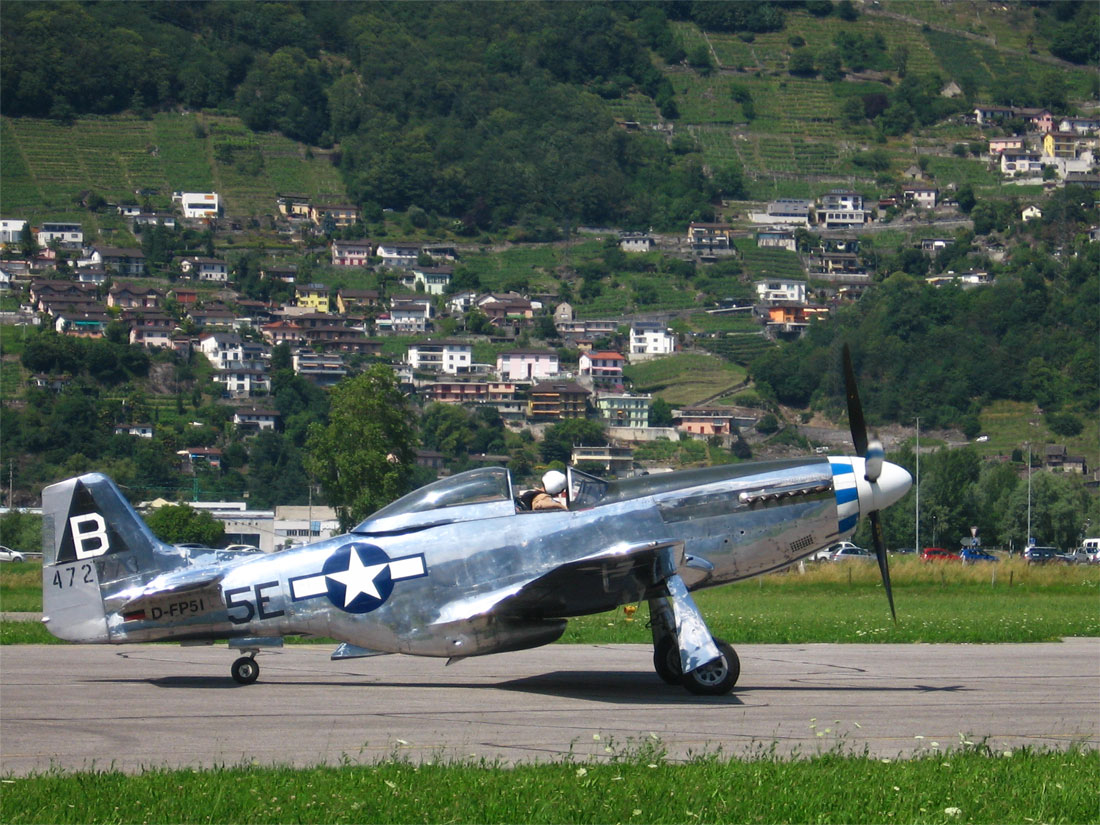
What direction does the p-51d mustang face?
to the viewer's right

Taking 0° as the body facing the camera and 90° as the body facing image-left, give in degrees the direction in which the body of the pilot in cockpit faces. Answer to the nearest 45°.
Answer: approximately 270°
